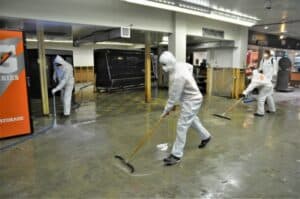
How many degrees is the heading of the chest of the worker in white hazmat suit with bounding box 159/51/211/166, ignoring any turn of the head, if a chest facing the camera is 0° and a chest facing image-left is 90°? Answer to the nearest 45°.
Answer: approximately 90°

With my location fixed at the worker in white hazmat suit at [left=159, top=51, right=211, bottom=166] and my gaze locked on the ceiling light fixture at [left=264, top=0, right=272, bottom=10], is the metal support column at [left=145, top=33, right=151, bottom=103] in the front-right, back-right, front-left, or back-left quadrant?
front-left

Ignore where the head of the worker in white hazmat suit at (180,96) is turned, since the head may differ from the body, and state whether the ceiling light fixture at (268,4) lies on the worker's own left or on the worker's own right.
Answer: on the worker's own right

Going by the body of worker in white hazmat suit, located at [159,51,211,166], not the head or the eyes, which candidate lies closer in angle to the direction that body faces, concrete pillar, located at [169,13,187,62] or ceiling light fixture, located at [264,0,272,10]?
the concrete pillar

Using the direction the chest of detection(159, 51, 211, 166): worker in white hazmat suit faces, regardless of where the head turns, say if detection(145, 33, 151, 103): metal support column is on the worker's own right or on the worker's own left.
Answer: on the worker's own right

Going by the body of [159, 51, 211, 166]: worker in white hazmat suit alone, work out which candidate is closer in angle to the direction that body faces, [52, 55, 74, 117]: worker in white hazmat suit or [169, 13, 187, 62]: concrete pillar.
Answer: the worker in white hazmat suit

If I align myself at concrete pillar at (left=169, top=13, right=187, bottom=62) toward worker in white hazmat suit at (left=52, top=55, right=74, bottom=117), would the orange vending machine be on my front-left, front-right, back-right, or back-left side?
front-left

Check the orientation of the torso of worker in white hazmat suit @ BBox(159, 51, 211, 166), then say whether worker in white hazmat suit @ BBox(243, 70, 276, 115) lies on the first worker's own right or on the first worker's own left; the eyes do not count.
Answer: on the first worker's own right

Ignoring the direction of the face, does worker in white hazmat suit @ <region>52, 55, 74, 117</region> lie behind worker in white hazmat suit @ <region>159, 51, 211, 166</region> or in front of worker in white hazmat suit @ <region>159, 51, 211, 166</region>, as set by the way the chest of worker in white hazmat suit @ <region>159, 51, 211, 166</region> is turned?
in front

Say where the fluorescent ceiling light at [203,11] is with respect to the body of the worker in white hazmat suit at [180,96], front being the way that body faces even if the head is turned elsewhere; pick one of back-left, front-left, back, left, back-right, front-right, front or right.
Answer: right

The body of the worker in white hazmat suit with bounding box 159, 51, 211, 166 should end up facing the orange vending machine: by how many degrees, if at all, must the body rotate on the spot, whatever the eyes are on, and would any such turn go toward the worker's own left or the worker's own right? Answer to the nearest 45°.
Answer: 0° — they already face it

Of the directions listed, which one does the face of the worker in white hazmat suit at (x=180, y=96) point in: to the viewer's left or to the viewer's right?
to the viewer's left
